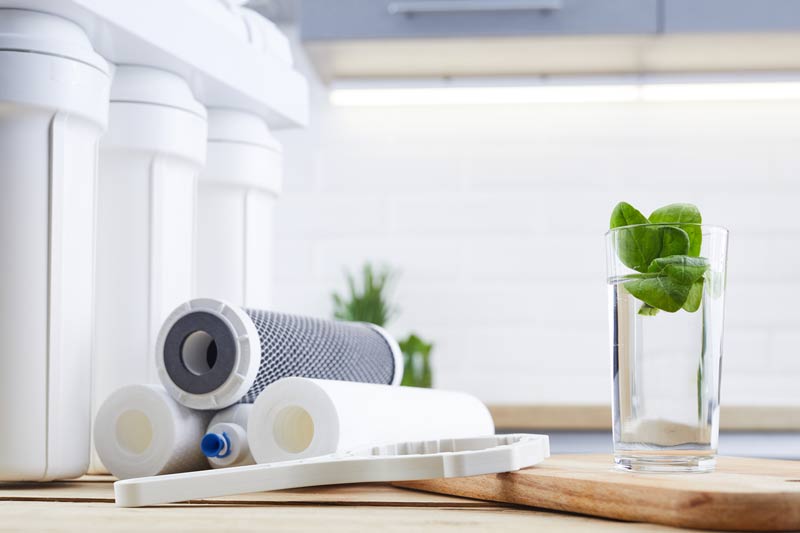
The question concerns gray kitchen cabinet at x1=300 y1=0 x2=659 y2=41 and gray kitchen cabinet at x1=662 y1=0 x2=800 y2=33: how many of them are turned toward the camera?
2

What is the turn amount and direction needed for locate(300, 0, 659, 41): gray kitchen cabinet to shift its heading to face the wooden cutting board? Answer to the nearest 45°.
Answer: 0° — it already faces it

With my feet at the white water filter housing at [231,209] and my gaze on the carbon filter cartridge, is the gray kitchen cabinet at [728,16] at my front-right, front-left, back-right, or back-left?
back-left

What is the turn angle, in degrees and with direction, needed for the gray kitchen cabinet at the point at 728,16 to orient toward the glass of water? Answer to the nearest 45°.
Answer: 0° — it already faces it

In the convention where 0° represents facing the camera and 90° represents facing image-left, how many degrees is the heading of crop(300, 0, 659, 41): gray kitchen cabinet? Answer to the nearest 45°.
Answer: approximately 0°

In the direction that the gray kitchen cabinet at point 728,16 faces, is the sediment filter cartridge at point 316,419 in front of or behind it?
in front

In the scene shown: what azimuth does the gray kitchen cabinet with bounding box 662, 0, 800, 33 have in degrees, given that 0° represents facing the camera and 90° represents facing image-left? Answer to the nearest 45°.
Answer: approximately 0°

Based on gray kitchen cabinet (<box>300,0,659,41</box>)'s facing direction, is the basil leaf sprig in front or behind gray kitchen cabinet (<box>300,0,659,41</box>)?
in front

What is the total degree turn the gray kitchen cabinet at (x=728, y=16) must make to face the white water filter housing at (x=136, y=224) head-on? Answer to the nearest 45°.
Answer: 0° — it already faces it

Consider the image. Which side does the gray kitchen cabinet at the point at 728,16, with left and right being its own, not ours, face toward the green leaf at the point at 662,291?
front

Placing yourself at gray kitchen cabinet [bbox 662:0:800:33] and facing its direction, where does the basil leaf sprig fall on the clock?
The basil leaf sprig is roughly at 12 o'clock from the gray kitchen cabinet.

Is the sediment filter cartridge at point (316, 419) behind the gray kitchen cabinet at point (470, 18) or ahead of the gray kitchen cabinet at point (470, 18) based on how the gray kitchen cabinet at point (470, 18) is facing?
ahead
